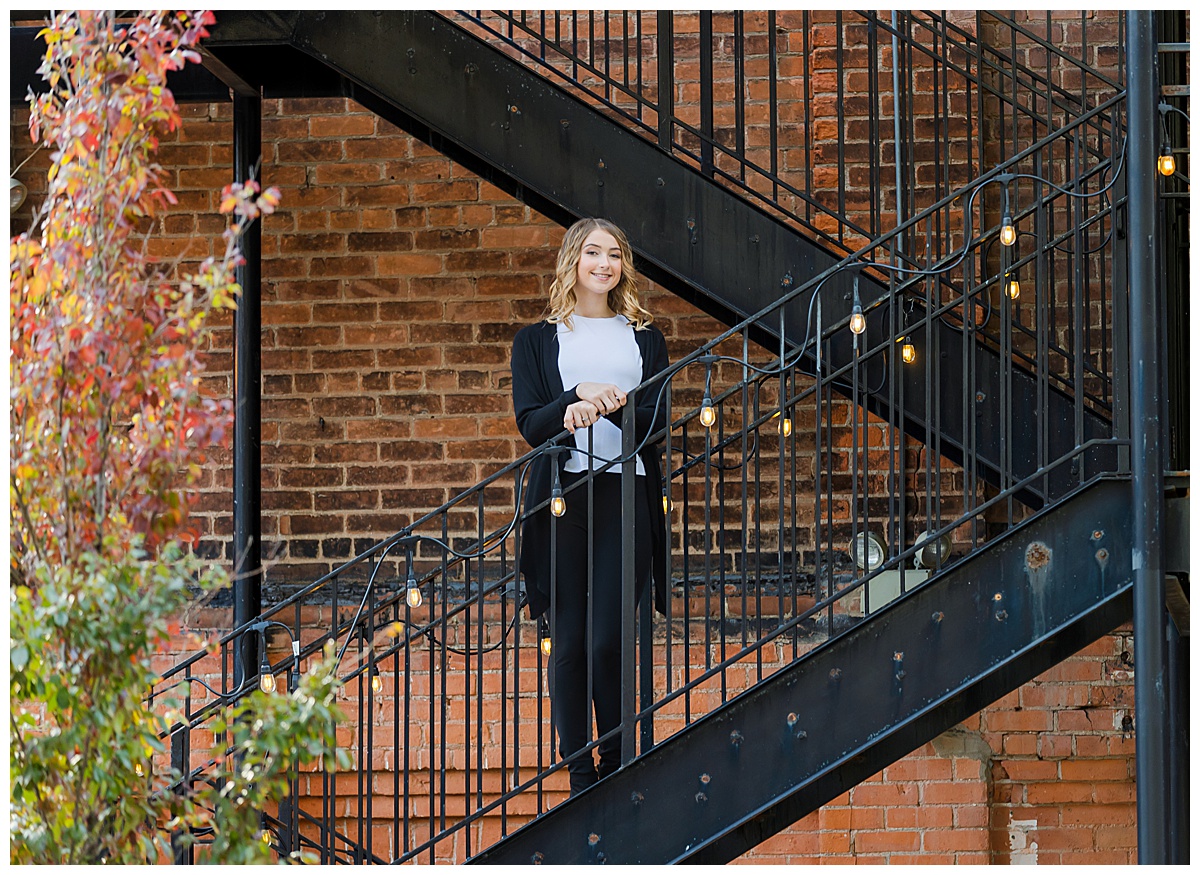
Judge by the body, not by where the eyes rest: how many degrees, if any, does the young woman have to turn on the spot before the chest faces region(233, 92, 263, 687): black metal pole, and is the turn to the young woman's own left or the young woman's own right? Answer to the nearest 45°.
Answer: approximately 135° to the young woman's own right

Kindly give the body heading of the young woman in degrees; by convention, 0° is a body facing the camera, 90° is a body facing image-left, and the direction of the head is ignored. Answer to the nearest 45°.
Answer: approximately 0°

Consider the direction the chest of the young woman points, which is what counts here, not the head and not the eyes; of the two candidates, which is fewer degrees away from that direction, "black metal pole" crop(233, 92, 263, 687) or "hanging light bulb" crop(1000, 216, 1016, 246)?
the hanging light bulb

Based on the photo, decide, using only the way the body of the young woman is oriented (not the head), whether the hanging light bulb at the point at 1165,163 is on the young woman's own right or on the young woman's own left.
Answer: on the young woman's own left

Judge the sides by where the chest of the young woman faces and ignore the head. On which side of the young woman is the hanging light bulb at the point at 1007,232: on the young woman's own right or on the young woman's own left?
on the young woman's own left
